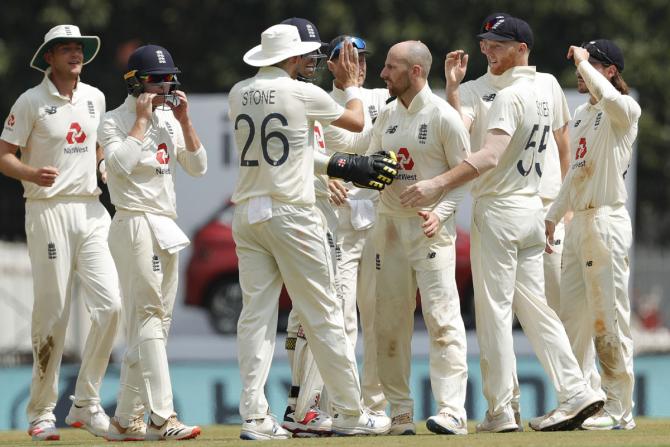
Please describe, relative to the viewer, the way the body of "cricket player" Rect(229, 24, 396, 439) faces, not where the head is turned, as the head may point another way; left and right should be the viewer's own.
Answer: facing away from the viewer and to the right of the viewer

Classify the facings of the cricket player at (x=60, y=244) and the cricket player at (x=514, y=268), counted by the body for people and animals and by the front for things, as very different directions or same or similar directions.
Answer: very different directions

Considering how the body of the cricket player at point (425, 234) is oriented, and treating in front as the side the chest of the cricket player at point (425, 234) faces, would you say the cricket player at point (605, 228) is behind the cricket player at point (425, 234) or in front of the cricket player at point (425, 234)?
behind

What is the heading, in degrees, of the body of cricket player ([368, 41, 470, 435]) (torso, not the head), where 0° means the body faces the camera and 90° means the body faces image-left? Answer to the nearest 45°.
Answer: approximately 45°

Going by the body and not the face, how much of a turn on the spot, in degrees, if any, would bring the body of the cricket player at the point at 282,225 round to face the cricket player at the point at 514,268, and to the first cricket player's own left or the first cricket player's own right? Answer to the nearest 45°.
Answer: approximately 45° to the first cricket player's own right

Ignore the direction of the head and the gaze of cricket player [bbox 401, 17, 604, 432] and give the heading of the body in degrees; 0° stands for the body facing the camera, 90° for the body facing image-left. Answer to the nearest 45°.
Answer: approximately 135°

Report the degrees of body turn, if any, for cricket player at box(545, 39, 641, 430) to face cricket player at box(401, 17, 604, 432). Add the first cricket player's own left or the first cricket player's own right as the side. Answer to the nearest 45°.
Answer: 0° — they already face them

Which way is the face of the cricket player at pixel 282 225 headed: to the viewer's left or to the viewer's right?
to the viewer's right

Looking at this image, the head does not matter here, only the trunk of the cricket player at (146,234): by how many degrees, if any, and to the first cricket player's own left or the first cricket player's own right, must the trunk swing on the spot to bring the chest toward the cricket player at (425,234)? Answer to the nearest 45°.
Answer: approximately 45° to the first cricket player's own left

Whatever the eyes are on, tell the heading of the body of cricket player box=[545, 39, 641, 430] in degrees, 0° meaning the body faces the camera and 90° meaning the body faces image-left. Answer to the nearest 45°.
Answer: approximately 45°
